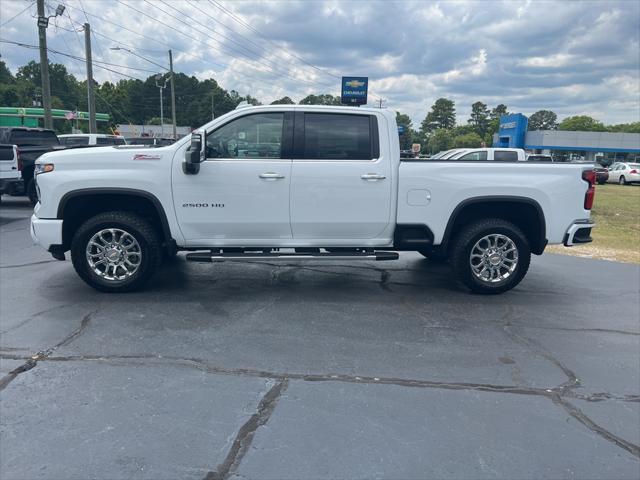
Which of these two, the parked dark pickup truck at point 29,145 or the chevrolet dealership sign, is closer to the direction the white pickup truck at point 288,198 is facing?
the parked dark pickup truck

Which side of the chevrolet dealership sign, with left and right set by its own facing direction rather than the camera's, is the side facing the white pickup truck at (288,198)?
front

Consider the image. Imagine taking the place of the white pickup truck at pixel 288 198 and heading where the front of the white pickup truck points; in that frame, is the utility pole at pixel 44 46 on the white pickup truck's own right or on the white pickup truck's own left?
on the white pickup truck's own right

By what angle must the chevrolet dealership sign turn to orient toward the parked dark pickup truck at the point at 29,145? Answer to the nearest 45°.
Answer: approximately 45° to its right

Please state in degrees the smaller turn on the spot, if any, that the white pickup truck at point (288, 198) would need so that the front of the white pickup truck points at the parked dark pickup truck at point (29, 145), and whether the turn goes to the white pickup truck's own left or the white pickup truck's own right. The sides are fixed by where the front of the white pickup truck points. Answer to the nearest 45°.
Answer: approximately 45° to the white pickup truck's own right

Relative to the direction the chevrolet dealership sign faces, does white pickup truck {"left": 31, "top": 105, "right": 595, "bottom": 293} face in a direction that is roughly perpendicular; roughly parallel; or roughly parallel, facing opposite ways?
roughly perpendicular

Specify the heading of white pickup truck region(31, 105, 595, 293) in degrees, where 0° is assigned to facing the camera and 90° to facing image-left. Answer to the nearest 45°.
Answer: approximately 90°

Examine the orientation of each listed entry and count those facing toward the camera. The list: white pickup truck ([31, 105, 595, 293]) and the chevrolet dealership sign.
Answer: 1

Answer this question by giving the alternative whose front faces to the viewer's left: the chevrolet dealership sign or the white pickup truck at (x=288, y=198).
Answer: the white pickup truck

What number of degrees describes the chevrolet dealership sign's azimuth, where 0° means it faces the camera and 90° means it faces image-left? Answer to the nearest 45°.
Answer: approximately 0°

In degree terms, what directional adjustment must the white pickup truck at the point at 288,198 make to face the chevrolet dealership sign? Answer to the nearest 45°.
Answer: approximately 90° to its right

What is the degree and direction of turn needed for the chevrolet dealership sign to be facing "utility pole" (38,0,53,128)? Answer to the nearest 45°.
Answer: approximately 45° to its right
